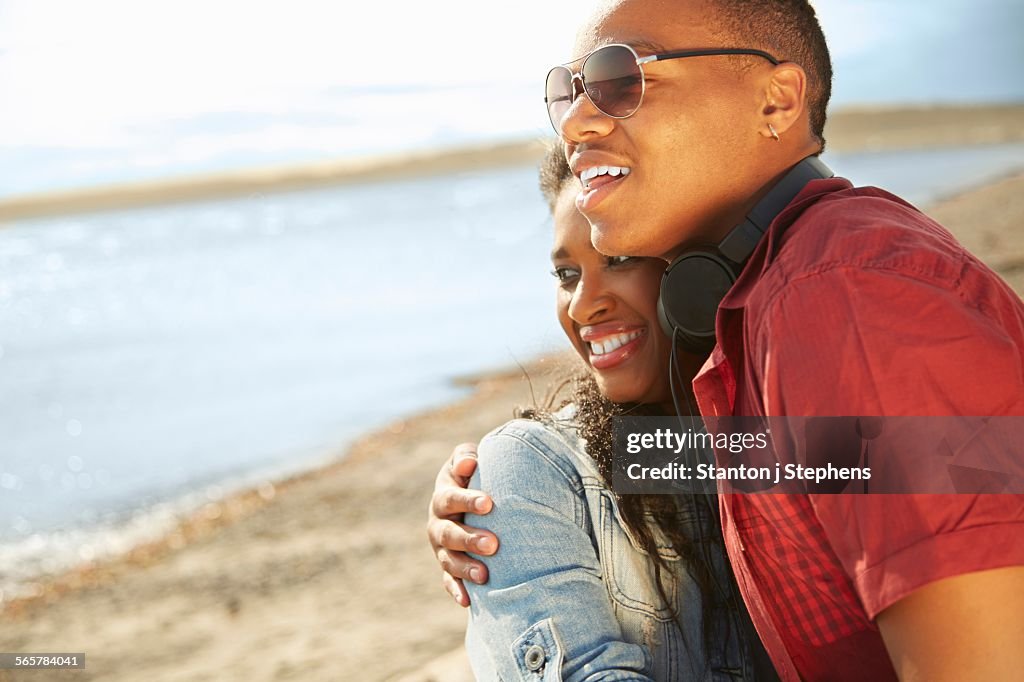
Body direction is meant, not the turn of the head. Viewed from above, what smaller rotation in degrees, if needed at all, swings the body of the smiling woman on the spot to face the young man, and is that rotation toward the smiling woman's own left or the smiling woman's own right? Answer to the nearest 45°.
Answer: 0° — they already face them

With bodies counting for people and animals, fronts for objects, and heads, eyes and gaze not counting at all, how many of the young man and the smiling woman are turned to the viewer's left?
1

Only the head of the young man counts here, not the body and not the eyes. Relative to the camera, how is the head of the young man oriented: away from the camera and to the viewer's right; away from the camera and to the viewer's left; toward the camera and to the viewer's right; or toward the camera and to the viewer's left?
toward the camera and to the viewer's left

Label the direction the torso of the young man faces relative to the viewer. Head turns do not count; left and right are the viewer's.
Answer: facing to the left of the viewer

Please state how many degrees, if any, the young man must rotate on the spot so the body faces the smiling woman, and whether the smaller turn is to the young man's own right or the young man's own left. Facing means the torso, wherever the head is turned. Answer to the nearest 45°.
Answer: approximately 45° to the young man's own right

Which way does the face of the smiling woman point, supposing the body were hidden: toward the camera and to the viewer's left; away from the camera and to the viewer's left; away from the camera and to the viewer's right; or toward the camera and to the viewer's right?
toward the camera and to the viewer's left

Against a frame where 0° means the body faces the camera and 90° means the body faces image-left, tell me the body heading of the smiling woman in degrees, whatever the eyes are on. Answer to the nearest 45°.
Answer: approximately 315°
